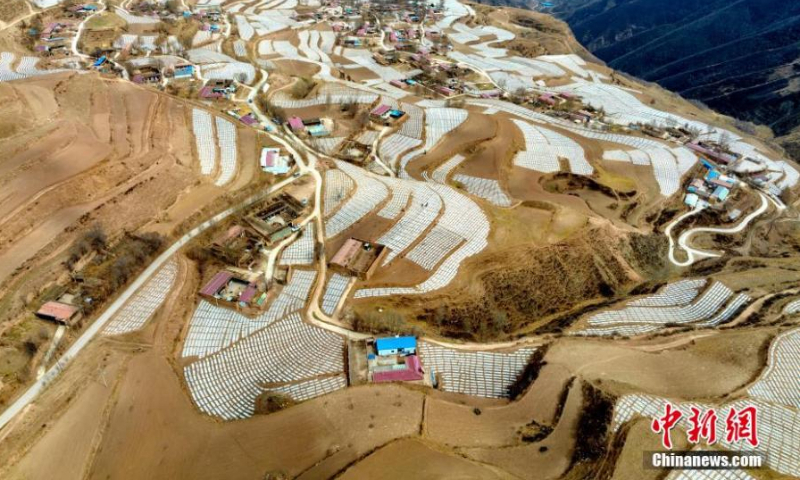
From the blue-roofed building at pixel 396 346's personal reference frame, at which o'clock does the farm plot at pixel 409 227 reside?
The farm plot is roughly at 6 o'clock from the blue-roofed building.

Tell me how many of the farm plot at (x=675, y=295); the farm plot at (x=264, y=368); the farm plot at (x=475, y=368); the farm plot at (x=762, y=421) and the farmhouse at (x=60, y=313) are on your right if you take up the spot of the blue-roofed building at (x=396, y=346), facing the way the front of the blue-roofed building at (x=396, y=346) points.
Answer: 2

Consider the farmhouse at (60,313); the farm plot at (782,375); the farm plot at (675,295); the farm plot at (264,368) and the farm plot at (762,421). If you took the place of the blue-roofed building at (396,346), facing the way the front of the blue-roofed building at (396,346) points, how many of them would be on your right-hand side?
2

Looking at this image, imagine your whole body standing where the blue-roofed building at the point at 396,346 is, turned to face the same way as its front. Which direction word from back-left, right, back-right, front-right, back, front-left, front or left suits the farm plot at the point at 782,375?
left

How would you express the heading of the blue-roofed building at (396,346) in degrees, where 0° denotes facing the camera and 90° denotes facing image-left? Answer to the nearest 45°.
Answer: approximately 0°

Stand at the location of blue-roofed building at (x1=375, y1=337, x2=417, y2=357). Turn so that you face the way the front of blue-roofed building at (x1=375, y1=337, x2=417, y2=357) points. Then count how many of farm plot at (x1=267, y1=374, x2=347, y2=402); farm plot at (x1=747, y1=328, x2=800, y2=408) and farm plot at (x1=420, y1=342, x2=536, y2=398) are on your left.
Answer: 2

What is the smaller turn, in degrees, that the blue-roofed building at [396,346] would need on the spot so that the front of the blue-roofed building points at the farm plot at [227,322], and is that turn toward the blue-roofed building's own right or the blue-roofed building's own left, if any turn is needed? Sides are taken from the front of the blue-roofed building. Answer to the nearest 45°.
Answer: approximately 90° to the blue-roofed building's own right

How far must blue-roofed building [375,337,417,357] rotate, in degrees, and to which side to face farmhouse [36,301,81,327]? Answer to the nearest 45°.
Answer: approximately 90° to its right

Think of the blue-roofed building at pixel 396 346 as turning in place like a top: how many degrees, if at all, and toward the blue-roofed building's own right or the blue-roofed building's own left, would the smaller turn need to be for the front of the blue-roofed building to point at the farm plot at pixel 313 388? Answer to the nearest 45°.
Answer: approximately 45° to the blue-roofed building's own right

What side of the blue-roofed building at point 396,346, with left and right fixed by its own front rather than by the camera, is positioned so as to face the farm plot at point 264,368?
right

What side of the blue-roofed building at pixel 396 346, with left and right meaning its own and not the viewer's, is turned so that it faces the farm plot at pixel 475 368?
left

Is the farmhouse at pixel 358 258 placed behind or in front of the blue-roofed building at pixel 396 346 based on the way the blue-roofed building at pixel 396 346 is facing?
behind

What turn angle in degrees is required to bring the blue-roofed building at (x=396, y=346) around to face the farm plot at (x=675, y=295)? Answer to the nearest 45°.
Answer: approximately 135° to its left
